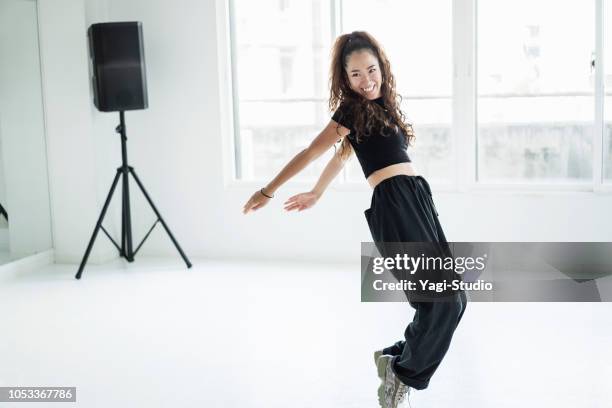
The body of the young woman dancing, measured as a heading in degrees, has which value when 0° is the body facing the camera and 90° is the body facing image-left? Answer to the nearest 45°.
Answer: approximately 315°

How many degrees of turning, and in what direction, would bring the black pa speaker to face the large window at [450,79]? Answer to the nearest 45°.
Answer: approximately 90° to its left

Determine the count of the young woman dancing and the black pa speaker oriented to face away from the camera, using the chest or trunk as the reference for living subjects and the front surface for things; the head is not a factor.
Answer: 0

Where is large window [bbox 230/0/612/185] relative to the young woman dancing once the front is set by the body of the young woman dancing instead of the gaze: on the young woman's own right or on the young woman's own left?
on the young woman's own left

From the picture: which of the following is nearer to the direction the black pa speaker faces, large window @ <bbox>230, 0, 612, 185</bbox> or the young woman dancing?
the young woman dancing

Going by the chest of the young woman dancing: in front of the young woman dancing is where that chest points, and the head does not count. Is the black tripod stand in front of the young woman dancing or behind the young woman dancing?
behind

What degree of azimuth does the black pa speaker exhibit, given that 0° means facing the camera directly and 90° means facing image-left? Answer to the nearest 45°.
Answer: approximately 0°
